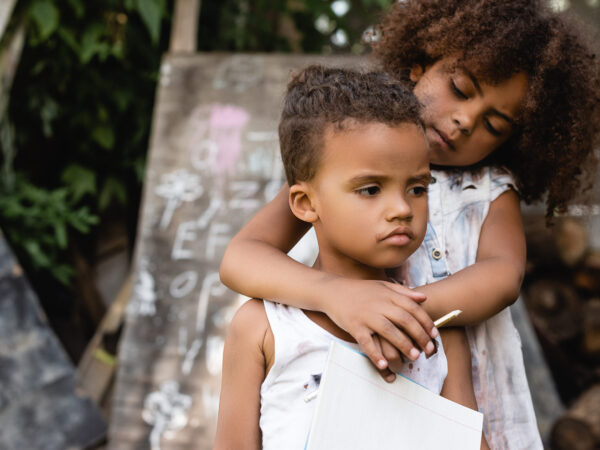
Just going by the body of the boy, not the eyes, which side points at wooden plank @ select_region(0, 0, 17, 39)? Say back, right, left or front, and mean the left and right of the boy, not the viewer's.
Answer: back

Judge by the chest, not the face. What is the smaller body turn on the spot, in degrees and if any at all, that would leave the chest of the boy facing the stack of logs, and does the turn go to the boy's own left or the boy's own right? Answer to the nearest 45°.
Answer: approximately 90° to the boy's own left

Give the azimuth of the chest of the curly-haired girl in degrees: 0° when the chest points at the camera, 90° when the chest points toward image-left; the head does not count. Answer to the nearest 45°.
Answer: approximately 45°

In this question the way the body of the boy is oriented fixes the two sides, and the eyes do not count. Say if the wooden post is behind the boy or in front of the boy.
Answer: behind

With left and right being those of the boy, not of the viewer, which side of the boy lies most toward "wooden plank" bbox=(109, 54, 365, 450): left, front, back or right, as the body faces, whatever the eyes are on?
back
